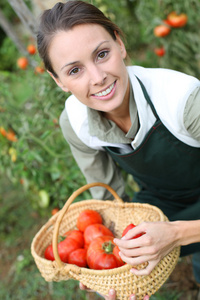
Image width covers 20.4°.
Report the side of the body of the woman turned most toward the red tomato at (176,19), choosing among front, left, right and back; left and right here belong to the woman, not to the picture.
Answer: back

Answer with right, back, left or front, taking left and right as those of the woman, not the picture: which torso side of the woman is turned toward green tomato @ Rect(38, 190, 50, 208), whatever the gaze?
right

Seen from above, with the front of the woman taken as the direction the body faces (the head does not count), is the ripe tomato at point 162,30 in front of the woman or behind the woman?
behind

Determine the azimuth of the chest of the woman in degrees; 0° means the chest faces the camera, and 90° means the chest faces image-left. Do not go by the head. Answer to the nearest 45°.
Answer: approximately 45°
